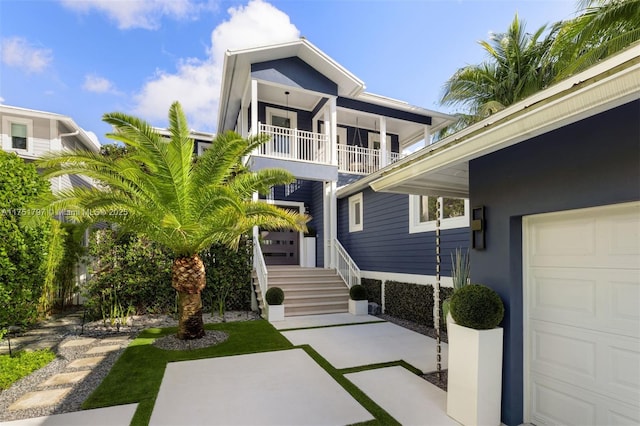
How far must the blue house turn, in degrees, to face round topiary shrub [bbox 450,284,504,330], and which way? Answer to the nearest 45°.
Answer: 0° — it already faces it

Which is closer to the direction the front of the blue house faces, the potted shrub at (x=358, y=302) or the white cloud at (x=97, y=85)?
the potted shrub

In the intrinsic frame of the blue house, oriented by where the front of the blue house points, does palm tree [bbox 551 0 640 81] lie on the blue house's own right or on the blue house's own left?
on the blue house's own left

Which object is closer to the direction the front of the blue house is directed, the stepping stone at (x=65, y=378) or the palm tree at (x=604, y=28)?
the stepping stone

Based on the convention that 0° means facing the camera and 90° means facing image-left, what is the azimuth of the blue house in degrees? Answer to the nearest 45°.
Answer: approximately 0°
